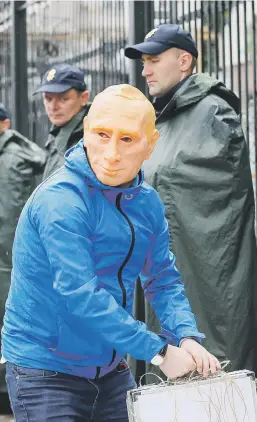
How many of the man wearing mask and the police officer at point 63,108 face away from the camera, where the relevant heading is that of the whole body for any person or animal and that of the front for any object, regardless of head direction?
0

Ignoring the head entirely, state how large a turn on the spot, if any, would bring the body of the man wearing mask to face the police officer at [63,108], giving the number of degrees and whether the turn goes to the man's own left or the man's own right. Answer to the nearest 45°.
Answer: approximately 135° to the man's own left

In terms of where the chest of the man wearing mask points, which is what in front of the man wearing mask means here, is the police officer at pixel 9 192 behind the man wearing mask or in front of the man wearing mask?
behind

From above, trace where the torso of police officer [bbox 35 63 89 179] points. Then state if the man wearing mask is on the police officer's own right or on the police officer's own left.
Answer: on the police officer's own left

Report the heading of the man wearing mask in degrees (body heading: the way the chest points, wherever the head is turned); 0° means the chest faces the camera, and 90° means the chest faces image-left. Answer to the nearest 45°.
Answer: approximately 315°

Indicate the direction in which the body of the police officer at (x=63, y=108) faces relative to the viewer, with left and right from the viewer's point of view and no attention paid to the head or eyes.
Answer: facing the viewer and to the left of the viewer
